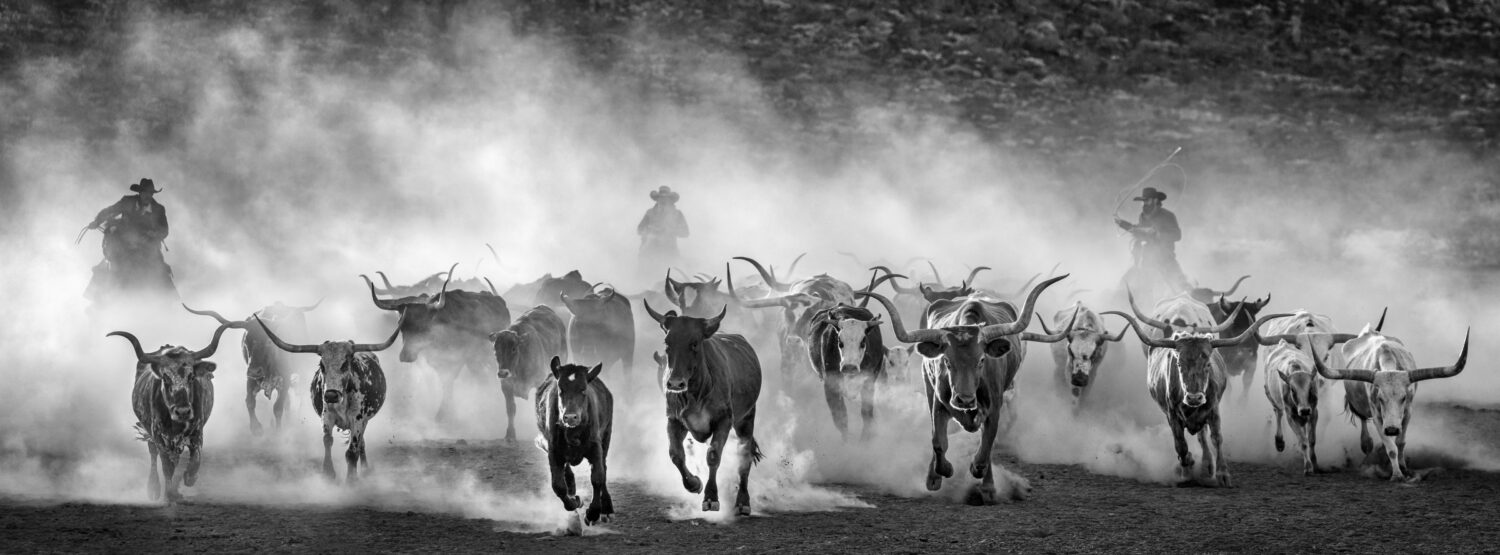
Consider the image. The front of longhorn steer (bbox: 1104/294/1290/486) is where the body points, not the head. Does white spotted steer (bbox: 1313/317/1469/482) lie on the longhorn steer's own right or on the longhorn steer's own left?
on the longhorn steer's own left

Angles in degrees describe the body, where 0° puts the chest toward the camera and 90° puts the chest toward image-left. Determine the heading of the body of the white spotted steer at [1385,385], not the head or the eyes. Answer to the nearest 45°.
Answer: approximately 0°

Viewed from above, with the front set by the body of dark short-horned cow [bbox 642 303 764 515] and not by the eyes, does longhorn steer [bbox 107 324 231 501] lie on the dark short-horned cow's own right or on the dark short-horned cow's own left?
on the dark short-horned cow's own right

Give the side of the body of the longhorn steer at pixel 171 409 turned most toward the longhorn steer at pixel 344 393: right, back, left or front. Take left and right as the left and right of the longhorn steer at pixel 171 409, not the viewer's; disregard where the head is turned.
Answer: left

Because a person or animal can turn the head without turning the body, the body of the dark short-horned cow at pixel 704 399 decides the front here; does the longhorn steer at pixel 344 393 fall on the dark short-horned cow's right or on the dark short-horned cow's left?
on the dark short-horned cow's right

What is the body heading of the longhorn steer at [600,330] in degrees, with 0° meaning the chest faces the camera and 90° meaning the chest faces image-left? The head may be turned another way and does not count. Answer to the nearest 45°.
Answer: approximately 45°

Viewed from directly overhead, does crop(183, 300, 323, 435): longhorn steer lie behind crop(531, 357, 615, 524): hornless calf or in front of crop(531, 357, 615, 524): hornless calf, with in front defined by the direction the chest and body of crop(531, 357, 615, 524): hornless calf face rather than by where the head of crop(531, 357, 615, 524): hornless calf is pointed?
behind

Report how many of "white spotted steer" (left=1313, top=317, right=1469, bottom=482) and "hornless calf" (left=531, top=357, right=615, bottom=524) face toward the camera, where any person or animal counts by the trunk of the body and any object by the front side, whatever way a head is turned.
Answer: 2

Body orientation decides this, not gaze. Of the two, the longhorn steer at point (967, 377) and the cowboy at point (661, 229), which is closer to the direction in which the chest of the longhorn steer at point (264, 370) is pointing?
the longhorn steer

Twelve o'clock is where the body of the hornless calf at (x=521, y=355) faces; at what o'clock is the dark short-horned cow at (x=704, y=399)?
the dark short-horned cow at (x=704, y=399) is roughly at 10 o'clock from the hornless calf at (x=521, y=355).

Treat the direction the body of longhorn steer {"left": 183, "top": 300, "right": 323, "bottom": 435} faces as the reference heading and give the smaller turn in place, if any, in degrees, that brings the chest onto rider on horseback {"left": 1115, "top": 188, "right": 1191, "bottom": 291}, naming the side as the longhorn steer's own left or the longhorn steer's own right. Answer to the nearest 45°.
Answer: approximately 90° to the longhorn steer's own left

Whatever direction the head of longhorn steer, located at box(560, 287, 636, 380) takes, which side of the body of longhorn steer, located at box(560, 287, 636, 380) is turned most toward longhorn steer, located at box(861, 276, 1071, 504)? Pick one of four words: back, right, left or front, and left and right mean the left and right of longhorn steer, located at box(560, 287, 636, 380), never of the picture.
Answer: left

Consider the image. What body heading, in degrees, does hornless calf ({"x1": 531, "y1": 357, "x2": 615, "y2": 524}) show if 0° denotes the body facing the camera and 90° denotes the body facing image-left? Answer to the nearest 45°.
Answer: approximately 0°
